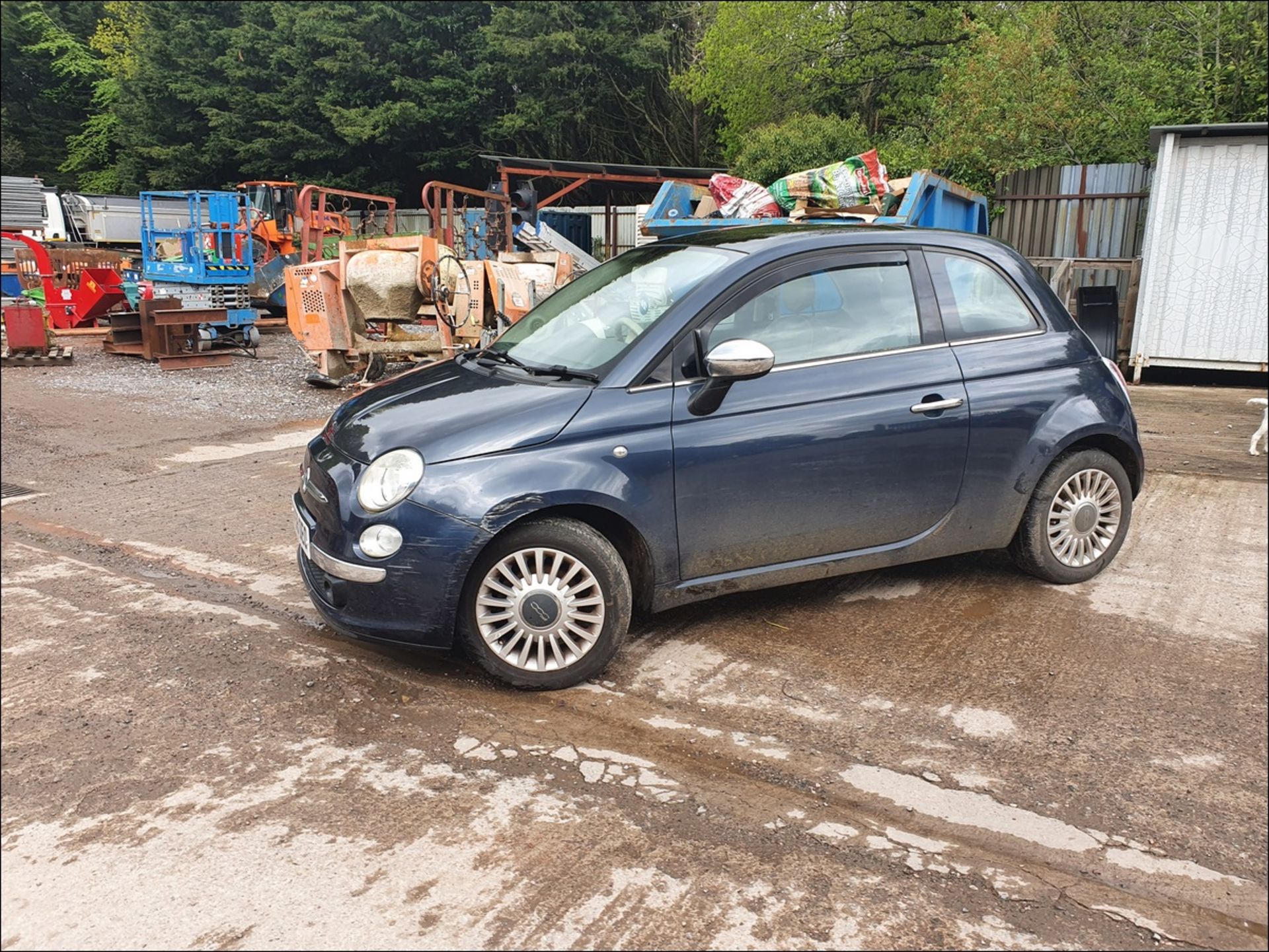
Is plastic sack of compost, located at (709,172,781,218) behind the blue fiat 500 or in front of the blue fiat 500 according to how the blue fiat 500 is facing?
behind

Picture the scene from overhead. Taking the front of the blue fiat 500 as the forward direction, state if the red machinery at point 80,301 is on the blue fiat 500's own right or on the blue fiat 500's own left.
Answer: on the blue fiat 500's own right

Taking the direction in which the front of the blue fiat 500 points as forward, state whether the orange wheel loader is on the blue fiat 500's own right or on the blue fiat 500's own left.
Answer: on the blue fiat 500's own right

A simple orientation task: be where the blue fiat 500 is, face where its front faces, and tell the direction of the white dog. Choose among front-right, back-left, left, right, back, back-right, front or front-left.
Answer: back

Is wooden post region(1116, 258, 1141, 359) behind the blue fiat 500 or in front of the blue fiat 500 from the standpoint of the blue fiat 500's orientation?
behind

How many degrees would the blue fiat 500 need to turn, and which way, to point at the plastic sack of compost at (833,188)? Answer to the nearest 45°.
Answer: approximately 135° to its right

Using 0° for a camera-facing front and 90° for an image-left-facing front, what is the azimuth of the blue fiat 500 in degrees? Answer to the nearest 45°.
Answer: approximately 45°
